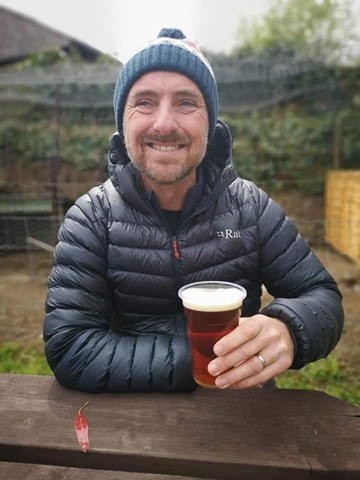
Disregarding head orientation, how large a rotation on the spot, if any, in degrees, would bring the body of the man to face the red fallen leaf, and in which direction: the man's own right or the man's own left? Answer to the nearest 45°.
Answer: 0° — they already face it

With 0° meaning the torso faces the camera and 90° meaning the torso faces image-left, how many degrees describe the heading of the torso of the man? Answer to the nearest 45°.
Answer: approximately 0°

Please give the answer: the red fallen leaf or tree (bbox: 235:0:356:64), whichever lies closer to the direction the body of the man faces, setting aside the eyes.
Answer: the red fallen leaf

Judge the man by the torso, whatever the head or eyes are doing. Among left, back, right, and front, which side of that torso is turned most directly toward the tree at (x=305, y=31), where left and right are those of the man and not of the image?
back

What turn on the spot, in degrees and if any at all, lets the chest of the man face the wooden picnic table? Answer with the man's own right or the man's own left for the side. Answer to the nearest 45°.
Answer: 0° — they already face it

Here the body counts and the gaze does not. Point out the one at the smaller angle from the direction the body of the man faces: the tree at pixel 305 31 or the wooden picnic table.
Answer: the wooden picnic table
